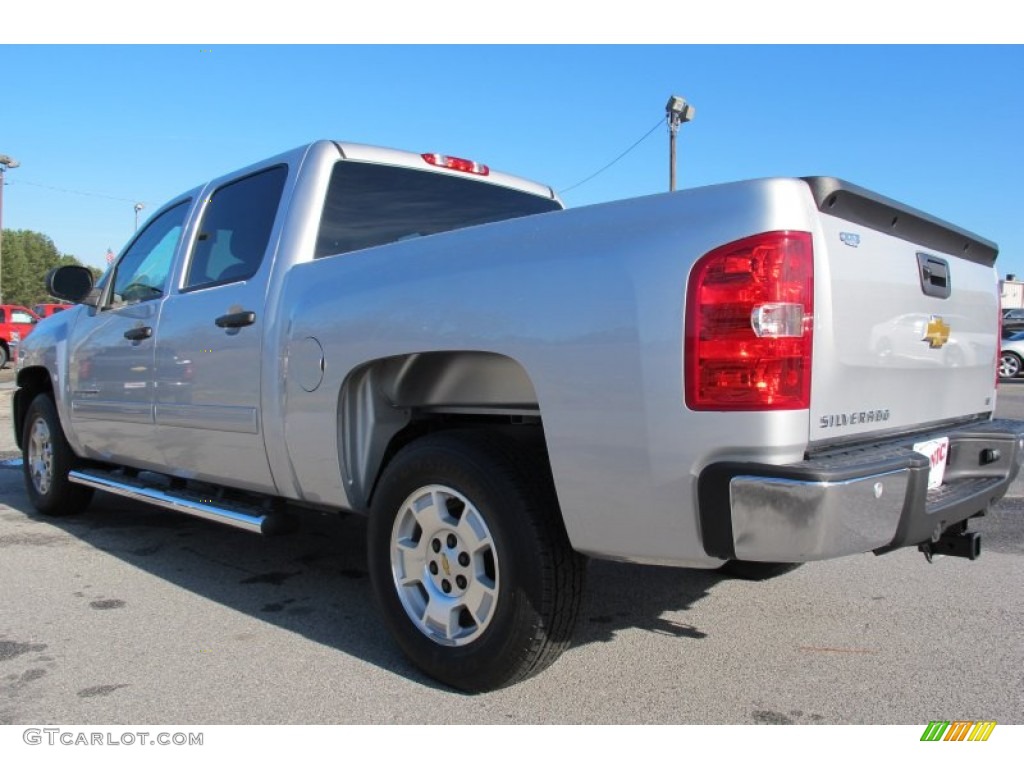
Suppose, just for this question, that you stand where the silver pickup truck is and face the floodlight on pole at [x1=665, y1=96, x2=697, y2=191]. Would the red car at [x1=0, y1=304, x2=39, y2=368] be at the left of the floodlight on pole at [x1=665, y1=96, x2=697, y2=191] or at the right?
left

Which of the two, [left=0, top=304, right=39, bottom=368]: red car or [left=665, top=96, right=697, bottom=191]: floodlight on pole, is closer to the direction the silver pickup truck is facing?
the red car

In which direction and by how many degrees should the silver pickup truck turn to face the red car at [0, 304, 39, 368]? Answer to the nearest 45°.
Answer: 0° — it already faces it

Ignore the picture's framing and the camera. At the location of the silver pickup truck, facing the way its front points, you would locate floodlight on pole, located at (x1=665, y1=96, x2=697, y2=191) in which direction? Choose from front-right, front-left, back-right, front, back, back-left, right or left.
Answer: front-right

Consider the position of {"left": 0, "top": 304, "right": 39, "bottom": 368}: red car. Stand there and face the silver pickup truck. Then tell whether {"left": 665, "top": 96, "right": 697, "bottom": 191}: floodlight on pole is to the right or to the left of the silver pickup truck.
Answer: left

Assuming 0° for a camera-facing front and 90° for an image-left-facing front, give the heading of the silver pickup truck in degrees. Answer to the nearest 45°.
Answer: approximately 135°
